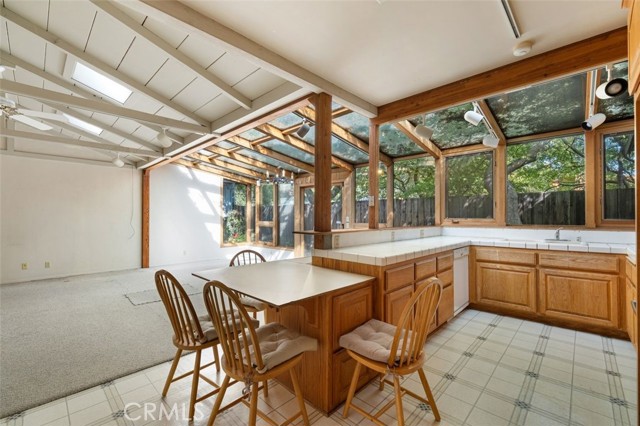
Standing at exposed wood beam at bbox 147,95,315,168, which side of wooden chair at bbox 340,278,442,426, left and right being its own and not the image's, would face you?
front

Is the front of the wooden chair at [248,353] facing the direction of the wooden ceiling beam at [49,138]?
no

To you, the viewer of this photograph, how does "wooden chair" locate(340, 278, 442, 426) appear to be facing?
facing away from the viewer and to the left of the viewer

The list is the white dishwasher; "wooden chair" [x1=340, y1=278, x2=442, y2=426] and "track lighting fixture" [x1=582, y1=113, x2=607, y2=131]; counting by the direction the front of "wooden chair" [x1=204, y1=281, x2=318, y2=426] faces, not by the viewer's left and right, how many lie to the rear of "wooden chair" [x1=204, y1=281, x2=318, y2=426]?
0

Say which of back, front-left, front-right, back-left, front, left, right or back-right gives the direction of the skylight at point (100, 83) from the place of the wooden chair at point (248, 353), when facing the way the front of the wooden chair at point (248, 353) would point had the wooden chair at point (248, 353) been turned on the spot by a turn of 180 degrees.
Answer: right

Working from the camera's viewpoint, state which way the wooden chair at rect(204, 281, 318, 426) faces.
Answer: facing away from the viewer and to the right of the viewer

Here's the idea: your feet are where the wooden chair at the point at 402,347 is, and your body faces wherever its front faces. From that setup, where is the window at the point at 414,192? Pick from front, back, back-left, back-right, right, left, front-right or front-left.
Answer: front-right

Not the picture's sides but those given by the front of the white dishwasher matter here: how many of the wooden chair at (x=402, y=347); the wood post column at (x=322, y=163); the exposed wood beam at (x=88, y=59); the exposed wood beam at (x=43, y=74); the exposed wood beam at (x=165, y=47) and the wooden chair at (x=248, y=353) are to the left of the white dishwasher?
0
